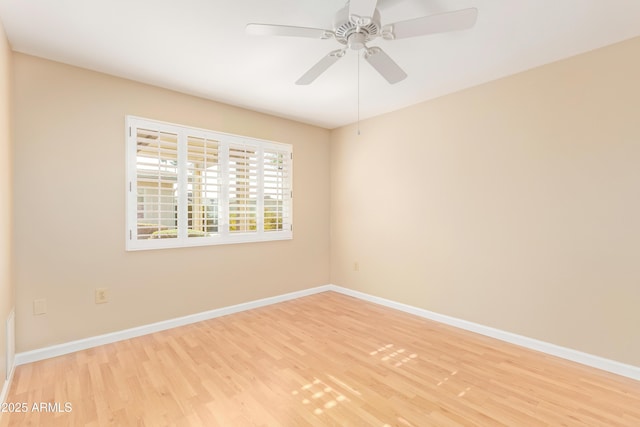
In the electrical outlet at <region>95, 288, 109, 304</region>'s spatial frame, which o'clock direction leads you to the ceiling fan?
The ceiling fan is roughly at 11 o'clock from the electrical outlet.

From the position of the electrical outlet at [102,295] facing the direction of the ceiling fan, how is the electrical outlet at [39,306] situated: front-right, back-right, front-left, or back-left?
back-right

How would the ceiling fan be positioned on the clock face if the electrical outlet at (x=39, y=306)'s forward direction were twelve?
The ceiling fan is roughly at 11 o'clock from the electrical outlet.

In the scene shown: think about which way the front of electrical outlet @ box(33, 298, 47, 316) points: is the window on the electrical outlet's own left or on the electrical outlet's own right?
on the electrical outlet's own left

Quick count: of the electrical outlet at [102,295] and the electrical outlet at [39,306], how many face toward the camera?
2

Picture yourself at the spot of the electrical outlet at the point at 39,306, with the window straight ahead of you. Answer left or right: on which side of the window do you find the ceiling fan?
right

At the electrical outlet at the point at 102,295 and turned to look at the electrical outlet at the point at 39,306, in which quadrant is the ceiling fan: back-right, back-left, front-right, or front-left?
back-left

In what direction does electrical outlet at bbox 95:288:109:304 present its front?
toward the camera

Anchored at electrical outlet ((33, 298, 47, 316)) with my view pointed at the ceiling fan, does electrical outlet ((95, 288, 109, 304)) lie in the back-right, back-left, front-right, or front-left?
front-left

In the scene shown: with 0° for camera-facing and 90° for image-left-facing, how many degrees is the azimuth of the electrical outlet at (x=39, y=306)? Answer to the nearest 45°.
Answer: approximately 0°

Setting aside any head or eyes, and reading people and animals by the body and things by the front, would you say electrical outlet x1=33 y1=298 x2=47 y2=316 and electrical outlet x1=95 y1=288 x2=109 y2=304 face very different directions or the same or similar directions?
same or similar directions
